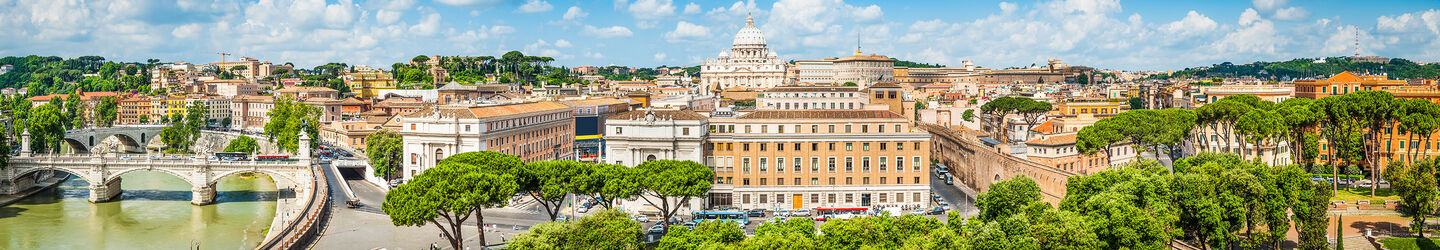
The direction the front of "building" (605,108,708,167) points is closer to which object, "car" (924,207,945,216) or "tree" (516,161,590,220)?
the tree

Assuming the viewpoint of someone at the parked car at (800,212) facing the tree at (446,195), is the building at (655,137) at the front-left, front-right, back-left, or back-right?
front-right

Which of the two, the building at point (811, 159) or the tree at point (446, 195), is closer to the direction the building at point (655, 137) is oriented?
the tree

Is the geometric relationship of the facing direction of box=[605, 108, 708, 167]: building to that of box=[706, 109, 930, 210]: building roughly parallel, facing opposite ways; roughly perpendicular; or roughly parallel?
roughly parallel

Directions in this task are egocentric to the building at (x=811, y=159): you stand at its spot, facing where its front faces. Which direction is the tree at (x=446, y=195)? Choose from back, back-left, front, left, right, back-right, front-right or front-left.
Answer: front-right

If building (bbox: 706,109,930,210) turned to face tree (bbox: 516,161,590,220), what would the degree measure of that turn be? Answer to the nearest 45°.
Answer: approximately 45° to its right

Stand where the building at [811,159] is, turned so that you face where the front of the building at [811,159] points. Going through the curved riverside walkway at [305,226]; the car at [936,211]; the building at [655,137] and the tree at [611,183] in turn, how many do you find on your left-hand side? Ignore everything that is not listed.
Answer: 1

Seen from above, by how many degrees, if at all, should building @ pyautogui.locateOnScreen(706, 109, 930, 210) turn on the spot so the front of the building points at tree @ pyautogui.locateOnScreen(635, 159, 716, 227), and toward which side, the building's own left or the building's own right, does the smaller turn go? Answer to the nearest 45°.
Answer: approximately 45° to the building's own right

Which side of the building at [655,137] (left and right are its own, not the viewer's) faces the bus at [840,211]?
left

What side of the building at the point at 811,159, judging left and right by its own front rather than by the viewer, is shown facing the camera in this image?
front

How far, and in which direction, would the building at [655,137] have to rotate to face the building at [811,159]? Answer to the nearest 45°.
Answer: approximately 90° to its left

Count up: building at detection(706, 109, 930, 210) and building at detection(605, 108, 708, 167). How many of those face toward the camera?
2
